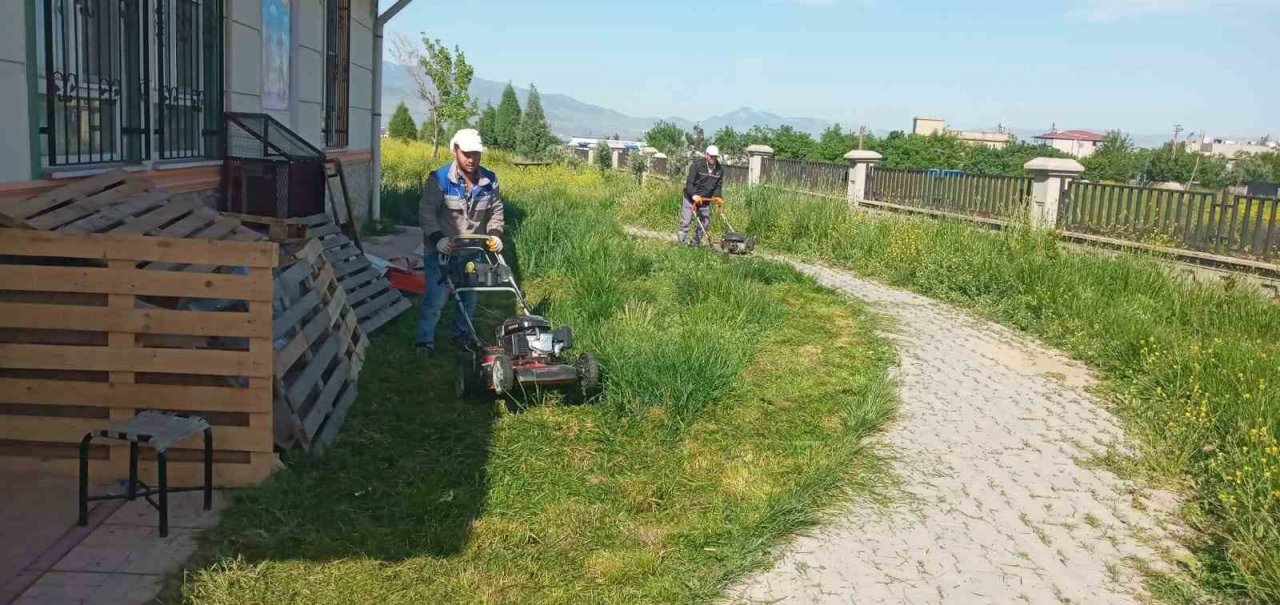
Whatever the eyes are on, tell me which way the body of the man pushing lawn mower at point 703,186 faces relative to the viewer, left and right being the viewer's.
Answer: facing the viewer and to the right of the viewer

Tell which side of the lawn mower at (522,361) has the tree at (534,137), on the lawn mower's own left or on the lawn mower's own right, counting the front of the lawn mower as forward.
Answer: on the lawn mower's own left

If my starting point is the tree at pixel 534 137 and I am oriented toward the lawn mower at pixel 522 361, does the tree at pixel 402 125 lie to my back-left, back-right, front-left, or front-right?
back-right

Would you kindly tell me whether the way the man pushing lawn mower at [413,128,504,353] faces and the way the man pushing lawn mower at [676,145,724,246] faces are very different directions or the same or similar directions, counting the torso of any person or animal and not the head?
same or similar directions

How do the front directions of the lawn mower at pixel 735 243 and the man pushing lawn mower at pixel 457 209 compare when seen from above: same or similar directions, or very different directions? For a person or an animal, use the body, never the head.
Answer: same or similar directions

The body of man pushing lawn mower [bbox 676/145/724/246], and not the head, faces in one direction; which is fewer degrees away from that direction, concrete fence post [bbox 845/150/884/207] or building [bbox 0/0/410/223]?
the building

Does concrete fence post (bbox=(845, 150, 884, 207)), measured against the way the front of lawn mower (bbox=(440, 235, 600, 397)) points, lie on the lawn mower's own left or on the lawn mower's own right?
on the lawn mower's own left

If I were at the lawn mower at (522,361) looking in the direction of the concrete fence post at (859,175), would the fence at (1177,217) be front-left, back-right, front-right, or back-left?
front-right

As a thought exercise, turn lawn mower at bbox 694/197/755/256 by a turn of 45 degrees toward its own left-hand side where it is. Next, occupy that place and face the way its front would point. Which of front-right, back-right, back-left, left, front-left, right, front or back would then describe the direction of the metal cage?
back-right

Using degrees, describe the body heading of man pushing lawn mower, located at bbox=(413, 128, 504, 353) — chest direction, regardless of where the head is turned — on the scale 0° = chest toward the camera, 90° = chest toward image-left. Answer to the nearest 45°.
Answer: approximately 315°
